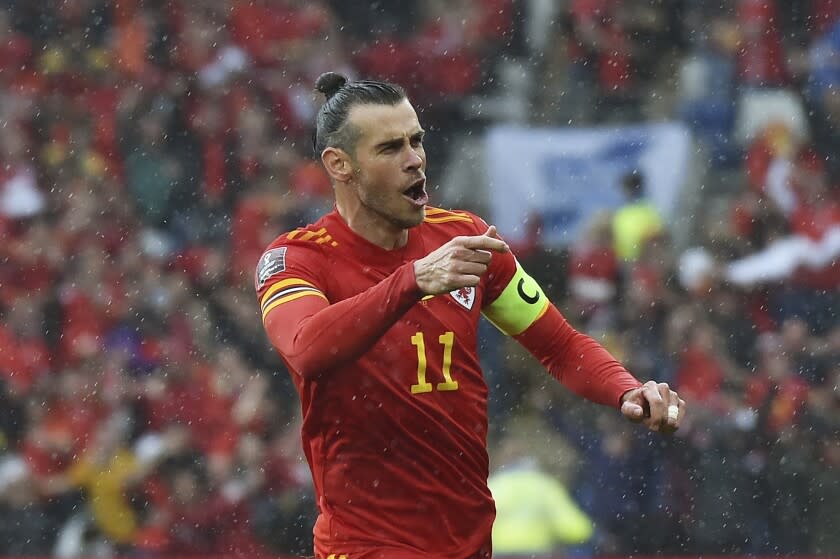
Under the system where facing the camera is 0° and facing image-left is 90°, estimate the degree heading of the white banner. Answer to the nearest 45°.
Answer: approximately 0°

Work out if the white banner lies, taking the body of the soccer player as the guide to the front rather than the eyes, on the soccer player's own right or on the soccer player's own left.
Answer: on the soccer player's own left

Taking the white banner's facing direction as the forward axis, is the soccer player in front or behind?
in front

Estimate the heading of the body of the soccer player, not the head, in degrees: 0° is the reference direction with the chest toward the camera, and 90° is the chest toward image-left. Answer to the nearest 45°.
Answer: approximately 315°
